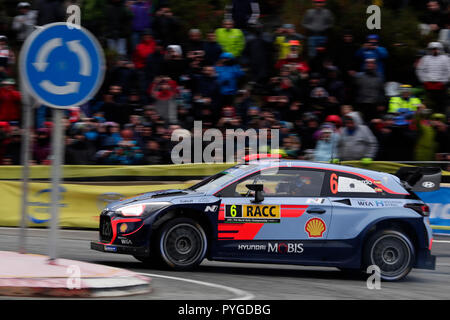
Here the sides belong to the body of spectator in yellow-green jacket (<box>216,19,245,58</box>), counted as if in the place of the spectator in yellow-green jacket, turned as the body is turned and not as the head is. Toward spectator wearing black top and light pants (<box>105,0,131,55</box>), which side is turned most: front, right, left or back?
right

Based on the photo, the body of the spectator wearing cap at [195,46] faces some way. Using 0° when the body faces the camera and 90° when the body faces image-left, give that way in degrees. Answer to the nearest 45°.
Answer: approximately 0°

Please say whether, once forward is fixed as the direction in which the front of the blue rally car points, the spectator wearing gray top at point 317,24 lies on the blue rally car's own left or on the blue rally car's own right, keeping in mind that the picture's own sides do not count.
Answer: on the blue rally car's own right

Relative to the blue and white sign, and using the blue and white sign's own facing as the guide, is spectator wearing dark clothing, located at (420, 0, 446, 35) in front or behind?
behind

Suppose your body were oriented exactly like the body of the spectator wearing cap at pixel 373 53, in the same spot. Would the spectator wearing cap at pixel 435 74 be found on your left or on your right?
on your left

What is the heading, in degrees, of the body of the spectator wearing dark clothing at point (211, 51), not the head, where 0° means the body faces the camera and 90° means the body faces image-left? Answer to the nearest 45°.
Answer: approximately 0°

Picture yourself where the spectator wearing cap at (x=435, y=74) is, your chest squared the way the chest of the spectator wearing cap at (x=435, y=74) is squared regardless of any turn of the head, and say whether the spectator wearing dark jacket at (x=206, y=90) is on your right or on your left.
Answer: on your right

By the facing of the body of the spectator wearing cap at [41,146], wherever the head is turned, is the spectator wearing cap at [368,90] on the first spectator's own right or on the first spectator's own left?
on the first spectator's own left

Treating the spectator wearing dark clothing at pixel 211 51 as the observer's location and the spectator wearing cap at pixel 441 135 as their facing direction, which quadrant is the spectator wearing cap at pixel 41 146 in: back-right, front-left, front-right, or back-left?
back-right

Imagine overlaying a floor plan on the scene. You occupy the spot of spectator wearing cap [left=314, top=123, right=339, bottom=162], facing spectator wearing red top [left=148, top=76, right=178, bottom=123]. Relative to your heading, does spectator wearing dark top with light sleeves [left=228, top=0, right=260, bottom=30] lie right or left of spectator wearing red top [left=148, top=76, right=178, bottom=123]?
right
